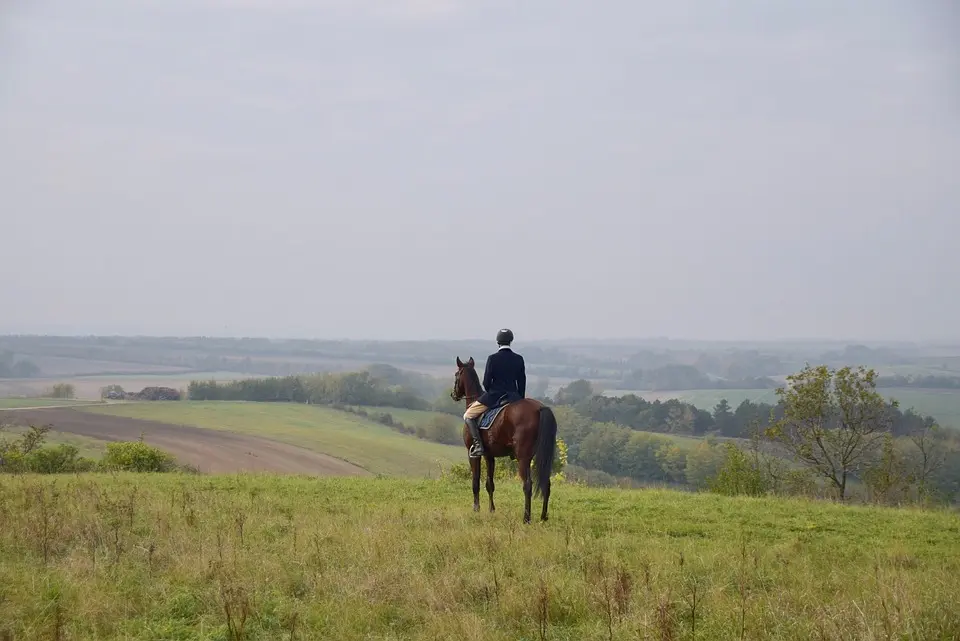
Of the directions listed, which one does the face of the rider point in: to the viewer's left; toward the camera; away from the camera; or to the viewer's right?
away from the camera

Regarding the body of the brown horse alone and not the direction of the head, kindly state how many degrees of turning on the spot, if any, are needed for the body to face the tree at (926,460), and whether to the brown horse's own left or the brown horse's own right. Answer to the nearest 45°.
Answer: approximately 90° to the brown horse's own right

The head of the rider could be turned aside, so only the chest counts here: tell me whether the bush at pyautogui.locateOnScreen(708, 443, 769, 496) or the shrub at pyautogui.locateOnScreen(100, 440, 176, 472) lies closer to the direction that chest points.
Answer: the shrub

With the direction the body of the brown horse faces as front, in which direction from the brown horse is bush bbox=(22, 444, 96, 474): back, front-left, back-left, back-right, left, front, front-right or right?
front

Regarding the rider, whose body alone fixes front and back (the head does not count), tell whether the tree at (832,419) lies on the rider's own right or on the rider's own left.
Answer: on the rider's own right

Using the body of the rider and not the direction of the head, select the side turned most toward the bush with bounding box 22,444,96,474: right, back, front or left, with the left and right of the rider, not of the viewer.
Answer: front

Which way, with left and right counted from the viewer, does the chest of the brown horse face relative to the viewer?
facing away from the viewer and to the left of the viewer

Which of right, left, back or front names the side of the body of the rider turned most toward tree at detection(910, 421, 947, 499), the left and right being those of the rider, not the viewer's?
right

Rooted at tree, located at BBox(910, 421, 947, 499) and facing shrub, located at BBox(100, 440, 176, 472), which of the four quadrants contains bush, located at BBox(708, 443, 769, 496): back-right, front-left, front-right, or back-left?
front-left

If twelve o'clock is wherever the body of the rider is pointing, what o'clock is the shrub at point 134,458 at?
The shrub is roughly at 12 o'clock from the rider.

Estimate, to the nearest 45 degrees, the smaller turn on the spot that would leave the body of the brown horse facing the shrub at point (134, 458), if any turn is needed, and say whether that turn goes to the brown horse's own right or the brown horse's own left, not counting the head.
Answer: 0° — it already faces it

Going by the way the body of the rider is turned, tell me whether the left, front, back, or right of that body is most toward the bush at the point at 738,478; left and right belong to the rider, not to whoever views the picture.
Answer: right

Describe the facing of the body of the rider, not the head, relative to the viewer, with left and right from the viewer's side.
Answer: facing away from the viewer and to the left of the viewer
